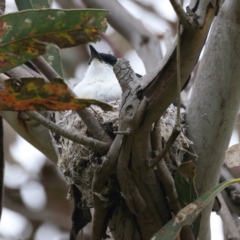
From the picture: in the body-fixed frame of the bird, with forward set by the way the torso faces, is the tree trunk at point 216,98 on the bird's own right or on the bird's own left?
on the bird's own left

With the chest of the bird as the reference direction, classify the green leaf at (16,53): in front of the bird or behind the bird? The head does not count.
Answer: in front

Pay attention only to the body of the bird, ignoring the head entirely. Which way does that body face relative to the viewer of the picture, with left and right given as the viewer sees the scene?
facing the viewer and to the left of the viewer
